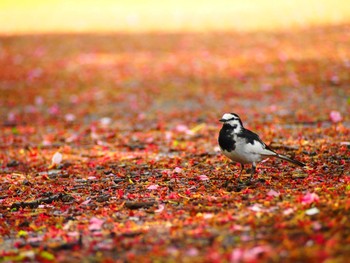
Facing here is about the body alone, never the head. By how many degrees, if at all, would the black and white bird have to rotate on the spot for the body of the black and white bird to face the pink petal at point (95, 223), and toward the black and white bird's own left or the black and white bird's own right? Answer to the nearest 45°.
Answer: approximately 45° to the black and white bird's own left

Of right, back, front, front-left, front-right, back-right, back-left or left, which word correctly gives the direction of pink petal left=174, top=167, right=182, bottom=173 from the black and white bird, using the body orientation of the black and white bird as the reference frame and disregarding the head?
front-right

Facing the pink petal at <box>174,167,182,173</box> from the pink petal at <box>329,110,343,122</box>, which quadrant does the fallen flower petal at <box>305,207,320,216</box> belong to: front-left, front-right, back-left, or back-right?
front-left

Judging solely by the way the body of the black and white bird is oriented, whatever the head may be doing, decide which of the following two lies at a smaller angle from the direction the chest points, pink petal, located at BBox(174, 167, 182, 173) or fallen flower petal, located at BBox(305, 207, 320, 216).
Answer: the pink petal

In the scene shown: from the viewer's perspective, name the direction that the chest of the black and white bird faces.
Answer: to the viewer's left

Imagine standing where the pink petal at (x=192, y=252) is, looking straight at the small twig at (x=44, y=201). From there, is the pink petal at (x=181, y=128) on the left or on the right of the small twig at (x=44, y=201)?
right

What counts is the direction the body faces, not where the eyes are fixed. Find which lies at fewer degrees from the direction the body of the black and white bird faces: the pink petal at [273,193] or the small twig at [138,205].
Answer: the small twig

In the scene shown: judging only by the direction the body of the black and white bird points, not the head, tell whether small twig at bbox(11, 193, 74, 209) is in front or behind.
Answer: in front

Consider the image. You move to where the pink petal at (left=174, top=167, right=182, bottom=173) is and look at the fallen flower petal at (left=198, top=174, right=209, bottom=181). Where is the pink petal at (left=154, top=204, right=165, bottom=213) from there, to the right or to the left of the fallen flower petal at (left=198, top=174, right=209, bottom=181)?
right

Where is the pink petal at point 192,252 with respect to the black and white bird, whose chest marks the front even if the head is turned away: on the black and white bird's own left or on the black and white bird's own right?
on the black and white bird's own left

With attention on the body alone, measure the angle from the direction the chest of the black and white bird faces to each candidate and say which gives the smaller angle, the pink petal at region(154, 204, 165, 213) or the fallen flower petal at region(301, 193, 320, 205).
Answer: the pink petal

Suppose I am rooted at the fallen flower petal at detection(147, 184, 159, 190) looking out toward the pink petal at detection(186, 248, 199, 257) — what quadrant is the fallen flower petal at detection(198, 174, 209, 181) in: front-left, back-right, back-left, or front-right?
back-left

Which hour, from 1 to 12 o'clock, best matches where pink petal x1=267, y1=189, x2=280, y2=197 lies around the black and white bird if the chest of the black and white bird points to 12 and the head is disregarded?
The pink petal is roughly at 8 o'clock from the black and white bird.

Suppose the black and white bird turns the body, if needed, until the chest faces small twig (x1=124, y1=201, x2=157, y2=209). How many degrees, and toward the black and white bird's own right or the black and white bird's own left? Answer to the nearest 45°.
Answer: approximately 45° to the black and white bird's own left

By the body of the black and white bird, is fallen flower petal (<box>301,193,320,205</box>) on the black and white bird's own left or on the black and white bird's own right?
on the black and white bird's own left

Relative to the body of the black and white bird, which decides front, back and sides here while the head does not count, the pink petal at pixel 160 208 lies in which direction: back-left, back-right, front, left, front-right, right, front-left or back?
front-left
